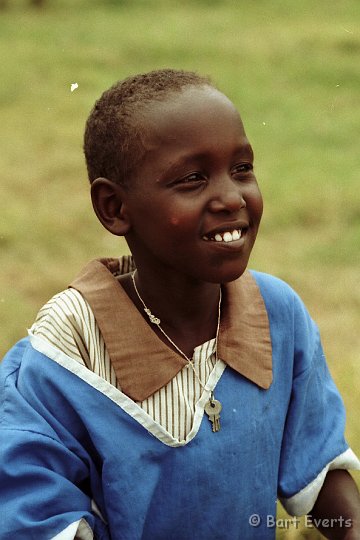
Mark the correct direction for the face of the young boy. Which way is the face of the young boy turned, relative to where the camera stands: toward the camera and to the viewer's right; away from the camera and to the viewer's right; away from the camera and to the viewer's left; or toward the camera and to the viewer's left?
toward the camera and to the viewer's right

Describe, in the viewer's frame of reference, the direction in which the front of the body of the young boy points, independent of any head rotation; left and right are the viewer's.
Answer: facing the viewer and to the right of the viewer
